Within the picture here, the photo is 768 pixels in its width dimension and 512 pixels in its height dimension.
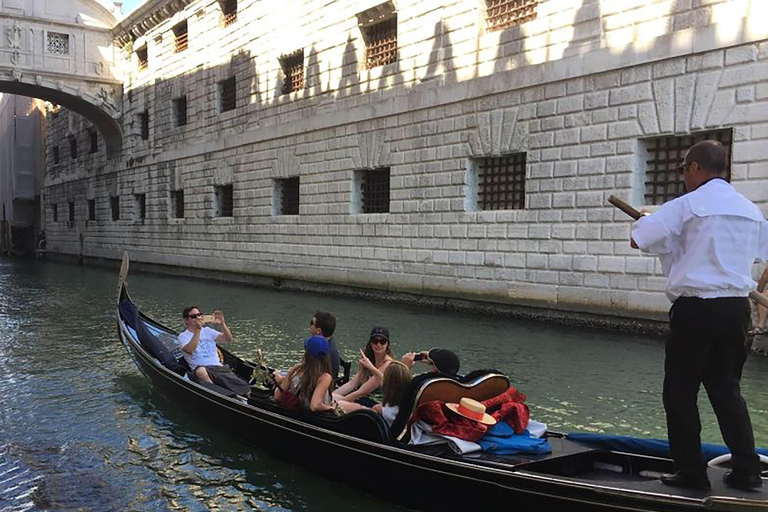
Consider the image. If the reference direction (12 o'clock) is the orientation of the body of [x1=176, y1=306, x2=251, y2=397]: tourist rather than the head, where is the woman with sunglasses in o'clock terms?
The woman with sunglasses is roughly at 12 o'clock from the tourist.

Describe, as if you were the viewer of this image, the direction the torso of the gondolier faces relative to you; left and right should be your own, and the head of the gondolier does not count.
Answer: facing away from the viewer and to the left of the viewer

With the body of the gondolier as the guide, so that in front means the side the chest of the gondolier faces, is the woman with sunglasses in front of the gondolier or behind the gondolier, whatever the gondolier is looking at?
in front

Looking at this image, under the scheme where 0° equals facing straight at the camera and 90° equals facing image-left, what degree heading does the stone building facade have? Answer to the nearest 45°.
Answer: approximately 45°

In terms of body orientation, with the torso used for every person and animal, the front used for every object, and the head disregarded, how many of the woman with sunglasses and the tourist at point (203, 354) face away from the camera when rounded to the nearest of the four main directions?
0

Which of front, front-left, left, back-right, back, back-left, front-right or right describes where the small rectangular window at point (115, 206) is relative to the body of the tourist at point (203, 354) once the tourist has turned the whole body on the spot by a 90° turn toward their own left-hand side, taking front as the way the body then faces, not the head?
front-left

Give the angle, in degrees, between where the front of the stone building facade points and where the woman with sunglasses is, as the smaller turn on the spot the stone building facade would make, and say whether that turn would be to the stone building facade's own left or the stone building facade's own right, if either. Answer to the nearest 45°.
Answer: approximately 45° to the stone building facade's own left
